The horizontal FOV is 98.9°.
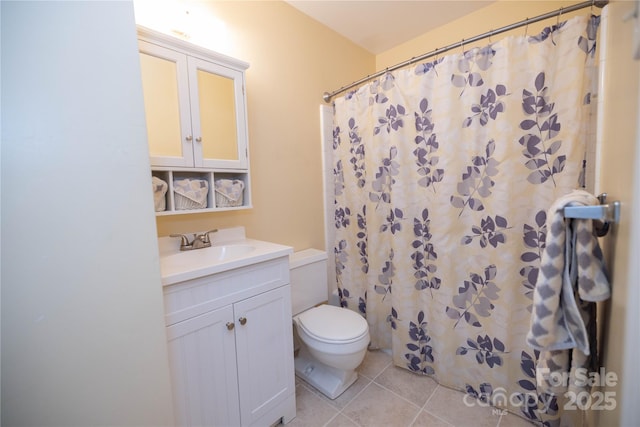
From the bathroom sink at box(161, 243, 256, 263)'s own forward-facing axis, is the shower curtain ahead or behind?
ahead

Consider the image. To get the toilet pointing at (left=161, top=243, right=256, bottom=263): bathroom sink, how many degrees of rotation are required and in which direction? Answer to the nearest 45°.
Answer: approximately 135° to its right

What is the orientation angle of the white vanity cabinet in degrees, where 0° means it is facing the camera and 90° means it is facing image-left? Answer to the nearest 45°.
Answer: approximately 315°

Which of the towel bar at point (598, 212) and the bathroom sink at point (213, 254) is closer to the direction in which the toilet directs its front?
the towel bar

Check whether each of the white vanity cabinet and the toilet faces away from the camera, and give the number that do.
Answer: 0

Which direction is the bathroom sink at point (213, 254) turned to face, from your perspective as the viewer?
facing the viewer and to the right of the viewer

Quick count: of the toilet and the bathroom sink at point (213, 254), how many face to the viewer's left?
0

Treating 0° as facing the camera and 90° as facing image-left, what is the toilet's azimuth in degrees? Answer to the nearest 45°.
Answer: approximately 315°

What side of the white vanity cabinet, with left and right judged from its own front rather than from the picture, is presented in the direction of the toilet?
left
